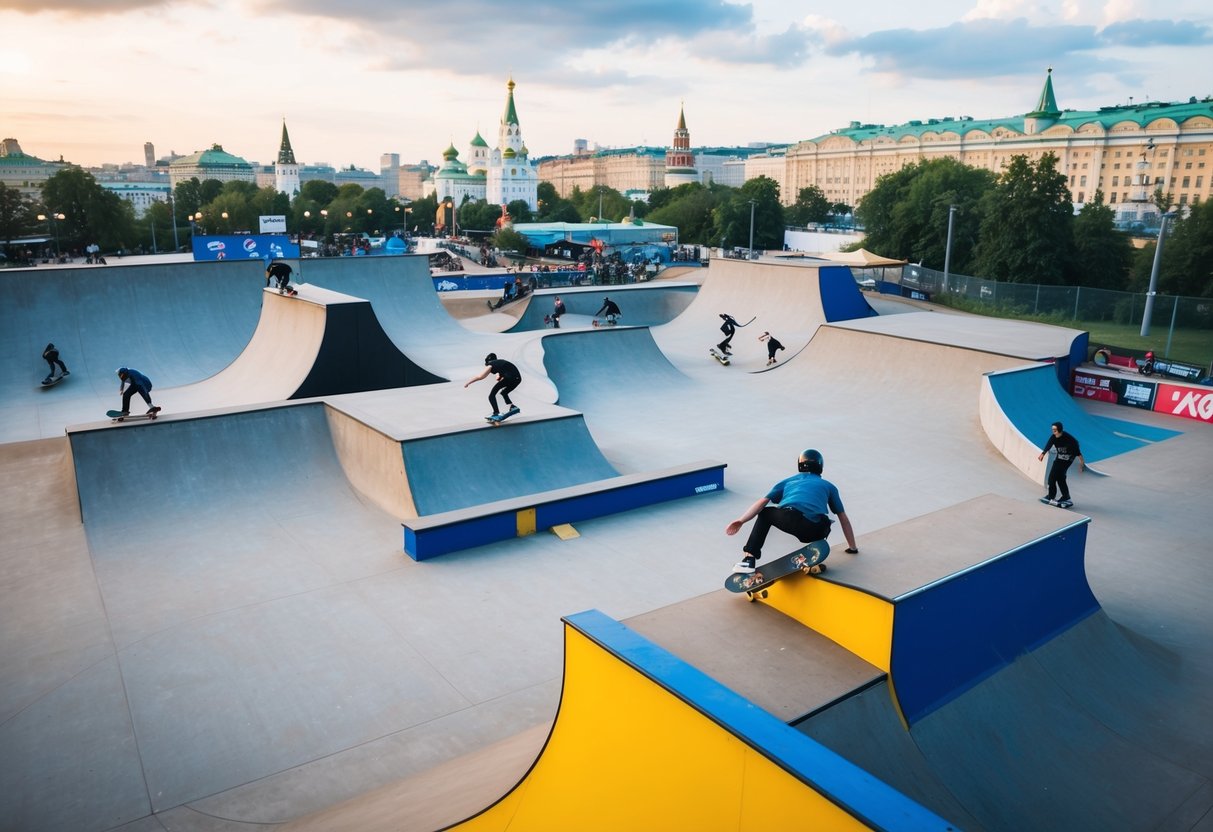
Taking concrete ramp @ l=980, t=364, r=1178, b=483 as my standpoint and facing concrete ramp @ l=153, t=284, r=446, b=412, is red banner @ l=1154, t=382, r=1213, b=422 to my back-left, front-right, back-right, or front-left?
back-right

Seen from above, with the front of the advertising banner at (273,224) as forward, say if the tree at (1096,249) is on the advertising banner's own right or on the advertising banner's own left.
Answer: on the advertising banner's own left

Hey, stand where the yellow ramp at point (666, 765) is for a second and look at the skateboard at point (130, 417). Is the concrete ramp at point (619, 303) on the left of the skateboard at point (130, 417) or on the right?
right

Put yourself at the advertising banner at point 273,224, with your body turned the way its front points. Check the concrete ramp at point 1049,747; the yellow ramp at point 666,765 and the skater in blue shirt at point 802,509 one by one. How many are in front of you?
3

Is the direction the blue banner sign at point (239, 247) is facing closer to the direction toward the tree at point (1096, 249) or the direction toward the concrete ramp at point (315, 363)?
the concrete ramp

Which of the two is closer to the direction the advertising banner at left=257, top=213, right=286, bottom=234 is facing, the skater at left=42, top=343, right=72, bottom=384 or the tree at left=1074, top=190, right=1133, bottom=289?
the skater

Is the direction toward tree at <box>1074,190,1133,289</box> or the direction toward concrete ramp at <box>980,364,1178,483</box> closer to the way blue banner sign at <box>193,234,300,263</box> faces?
the concrete ramp

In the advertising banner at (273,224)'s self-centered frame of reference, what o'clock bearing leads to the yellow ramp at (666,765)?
The yellow ramp is roughly at 12 o'clock from the advertising banner.
